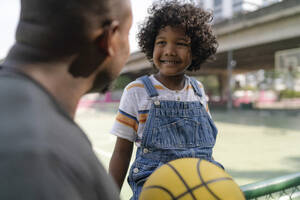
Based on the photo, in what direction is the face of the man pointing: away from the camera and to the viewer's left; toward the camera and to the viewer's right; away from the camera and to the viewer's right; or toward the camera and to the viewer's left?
away from the camera and to the viewer's right

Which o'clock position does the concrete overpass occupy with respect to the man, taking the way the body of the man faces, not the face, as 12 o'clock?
The concrete overpass is roughly at 12 o'clock from the man.

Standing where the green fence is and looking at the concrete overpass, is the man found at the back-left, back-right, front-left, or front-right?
back-left

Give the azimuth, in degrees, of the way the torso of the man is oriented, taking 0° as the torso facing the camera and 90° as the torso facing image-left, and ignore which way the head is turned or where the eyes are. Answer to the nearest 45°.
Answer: approximately 225°

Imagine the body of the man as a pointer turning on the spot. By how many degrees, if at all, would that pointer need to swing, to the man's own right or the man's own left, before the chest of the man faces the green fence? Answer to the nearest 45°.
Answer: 0° — they already face it
